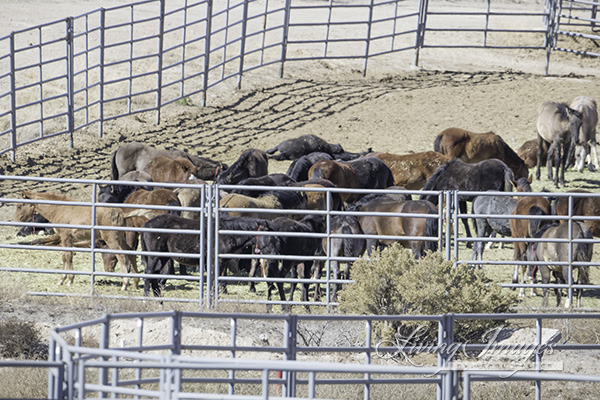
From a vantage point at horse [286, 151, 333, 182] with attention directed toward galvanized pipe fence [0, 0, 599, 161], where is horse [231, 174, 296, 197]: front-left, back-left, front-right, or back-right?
back-left

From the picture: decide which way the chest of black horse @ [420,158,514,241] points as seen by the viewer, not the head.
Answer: to the viewer's left

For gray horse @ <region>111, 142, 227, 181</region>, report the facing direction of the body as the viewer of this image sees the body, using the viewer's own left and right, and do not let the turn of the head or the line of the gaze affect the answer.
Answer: facing to the right of the viewer

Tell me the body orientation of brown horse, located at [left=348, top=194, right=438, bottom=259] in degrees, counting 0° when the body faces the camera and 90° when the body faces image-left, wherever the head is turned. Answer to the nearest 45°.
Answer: approximately 90°
